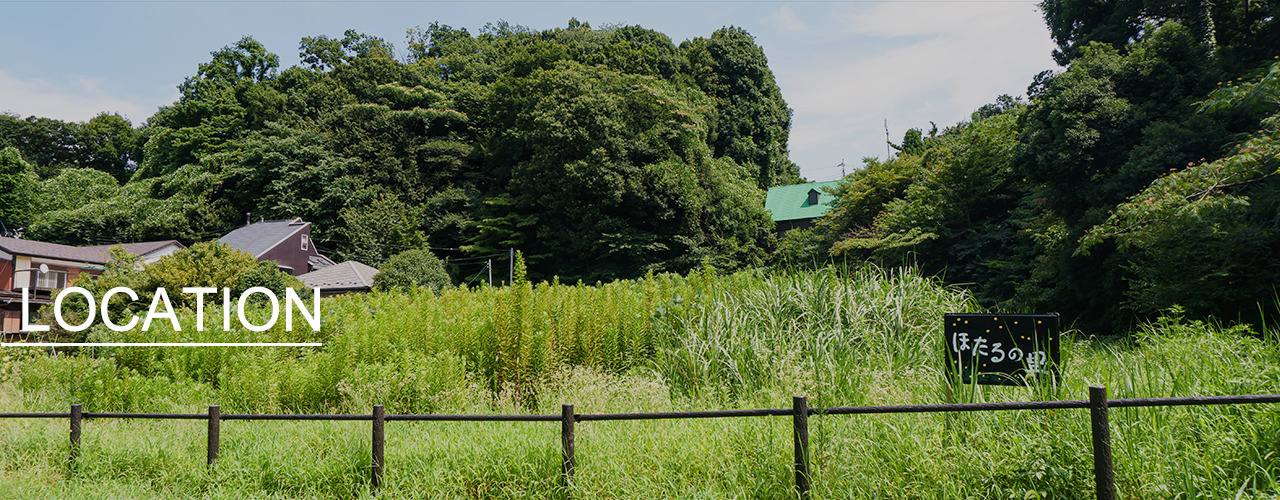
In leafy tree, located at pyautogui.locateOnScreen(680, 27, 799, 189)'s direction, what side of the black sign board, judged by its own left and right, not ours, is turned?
back

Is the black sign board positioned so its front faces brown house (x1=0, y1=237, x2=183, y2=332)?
no

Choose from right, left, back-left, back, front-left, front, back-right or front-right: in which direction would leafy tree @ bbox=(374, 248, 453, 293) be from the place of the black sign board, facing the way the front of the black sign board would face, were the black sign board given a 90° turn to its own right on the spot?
front-right

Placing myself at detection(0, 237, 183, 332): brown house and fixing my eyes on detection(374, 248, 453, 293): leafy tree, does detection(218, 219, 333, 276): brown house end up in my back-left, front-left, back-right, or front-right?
front-left

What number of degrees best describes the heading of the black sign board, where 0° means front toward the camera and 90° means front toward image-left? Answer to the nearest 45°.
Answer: approximately 0°

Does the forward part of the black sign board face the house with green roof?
no

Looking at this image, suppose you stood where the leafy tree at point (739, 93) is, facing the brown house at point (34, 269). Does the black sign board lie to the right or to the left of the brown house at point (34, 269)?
left
